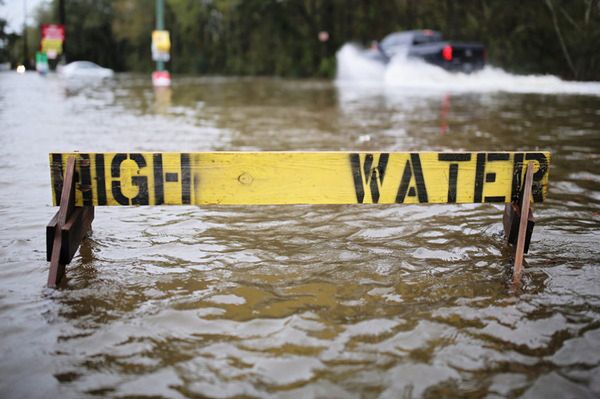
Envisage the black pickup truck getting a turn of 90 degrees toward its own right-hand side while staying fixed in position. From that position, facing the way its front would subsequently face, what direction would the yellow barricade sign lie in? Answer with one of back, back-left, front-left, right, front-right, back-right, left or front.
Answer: back-right

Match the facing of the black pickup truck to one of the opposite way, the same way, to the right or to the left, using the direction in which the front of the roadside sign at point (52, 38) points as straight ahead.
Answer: the opposite way

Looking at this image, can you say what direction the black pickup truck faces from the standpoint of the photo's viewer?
facing away from the viewer and to the left of the viewer

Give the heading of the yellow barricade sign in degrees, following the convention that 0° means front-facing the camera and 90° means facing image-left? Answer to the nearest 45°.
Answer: approximately 0°

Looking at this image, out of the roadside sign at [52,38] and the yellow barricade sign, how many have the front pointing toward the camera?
2

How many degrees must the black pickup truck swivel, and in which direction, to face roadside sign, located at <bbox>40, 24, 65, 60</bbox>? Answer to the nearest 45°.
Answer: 0° — it already faces it
